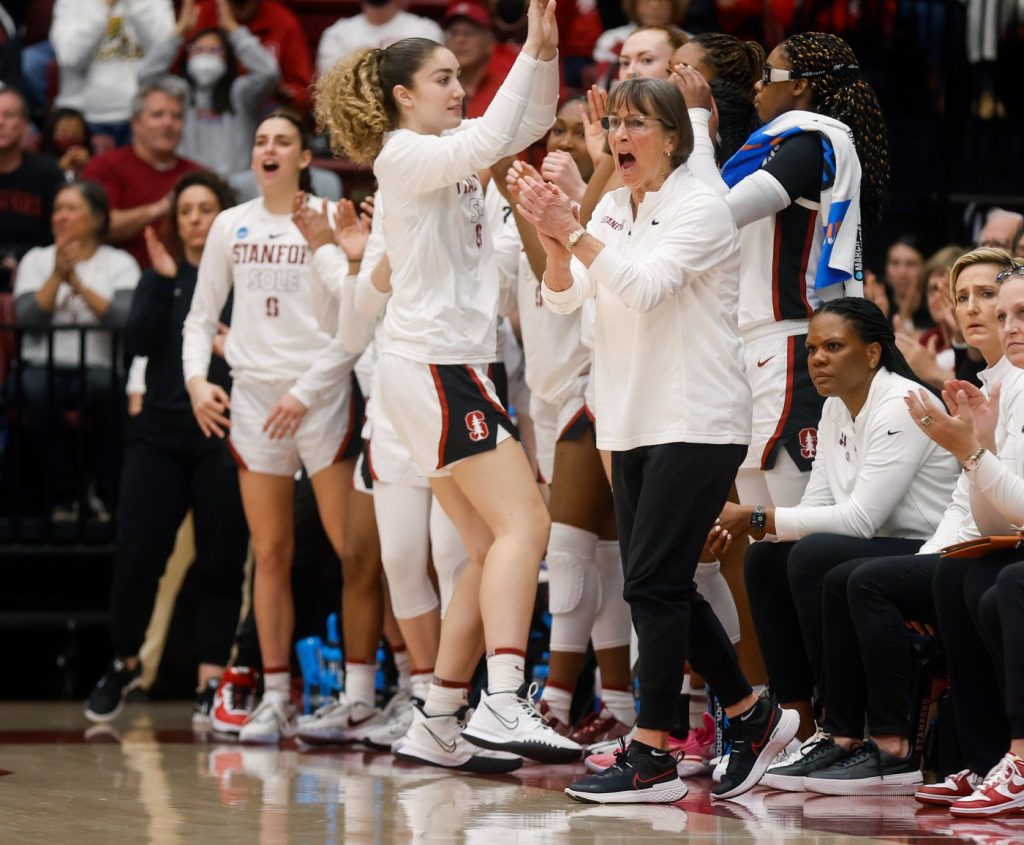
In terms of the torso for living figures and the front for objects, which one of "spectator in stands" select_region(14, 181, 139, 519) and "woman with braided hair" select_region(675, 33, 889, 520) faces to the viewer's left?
the woman with braided hair

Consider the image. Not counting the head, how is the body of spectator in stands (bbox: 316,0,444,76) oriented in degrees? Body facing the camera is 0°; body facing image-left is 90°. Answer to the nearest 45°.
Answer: approximately 0°

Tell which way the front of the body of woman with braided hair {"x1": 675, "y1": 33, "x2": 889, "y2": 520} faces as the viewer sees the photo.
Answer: to the viewer's left

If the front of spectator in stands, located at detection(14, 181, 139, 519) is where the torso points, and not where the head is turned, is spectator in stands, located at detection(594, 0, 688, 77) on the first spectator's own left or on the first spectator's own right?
on the first spectator's own left

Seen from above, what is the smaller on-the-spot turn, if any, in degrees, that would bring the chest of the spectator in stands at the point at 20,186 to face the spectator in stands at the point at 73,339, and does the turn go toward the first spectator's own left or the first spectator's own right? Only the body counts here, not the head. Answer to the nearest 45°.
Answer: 0° — they already face them

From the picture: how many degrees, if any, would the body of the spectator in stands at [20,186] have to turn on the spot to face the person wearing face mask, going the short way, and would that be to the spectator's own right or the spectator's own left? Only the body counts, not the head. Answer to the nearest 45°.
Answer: approximately 135° to the spectator's own left

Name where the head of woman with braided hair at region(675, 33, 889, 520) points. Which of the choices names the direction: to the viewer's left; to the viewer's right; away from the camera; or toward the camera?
to the viewer's left

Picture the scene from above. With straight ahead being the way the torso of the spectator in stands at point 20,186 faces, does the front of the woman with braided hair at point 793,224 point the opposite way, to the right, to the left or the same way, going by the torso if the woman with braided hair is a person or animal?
to the right
